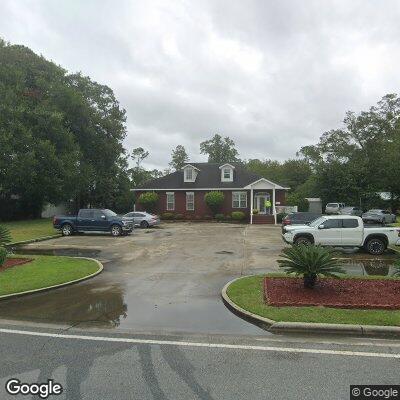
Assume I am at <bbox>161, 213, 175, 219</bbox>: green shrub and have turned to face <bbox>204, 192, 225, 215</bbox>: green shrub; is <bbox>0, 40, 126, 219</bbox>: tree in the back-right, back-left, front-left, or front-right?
back-right

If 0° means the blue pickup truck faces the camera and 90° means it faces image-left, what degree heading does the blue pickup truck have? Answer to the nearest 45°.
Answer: approximately 270°

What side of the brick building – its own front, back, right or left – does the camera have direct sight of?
front

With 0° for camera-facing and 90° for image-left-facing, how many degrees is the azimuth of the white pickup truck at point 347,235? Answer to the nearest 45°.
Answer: approximately 90°

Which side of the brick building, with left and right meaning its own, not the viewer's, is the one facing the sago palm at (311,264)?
front

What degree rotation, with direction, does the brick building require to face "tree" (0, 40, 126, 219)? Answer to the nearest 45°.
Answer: approximately 45° to its right

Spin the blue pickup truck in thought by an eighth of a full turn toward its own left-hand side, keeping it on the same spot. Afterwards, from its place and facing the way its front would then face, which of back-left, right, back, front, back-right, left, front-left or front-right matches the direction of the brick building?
front

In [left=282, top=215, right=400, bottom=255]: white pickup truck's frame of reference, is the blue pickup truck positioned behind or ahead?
ahead

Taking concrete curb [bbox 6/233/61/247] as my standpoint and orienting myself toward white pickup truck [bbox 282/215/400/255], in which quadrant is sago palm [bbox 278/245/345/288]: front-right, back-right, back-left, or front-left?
front-right

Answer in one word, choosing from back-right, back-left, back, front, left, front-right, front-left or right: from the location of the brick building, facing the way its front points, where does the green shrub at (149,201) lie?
right

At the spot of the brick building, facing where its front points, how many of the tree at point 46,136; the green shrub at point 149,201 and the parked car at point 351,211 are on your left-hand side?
1

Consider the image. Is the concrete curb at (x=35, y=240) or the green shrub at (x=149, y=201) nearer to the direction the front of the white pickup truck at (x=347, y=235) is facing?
the concrete curb

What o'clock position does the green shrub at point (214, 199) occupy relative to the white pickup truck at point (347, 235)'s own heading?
The green shrub is roughly at 2 o'clock from the white pickup truck.

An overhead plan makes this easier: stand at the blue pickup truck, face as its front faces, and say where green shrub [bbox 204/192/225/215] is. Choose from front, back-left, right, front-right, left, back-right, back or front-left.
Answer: front-left

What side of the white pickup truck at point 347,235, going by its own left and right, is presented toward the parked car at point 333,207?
right

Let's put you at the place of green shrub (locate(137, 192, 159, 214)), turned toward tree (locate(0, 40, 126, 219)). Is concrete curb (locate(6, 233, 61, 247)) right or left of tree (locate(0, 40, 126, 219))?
left
